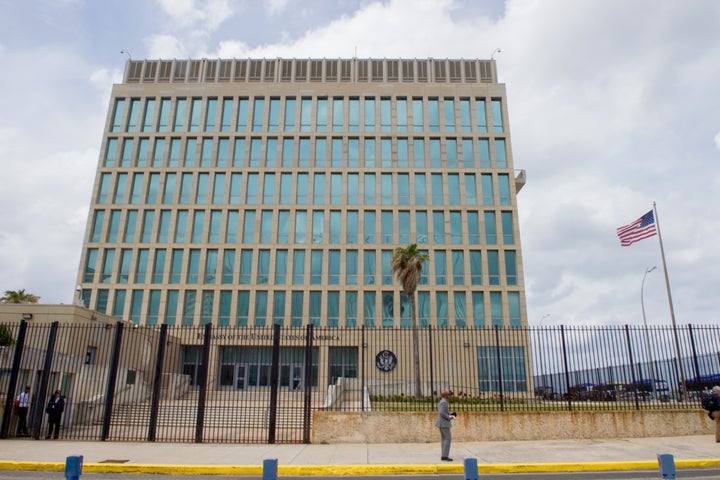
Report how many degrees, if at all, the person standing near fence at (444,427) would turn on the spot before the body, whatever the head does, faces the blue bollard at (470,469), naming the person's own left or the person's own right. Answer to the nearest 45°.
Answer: approximately 90° to the person's own right

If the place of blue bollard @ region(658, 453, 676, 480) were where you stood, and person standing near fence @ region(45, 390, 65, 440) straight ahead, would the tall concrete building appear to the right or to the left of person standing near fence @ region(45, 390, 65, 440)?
right

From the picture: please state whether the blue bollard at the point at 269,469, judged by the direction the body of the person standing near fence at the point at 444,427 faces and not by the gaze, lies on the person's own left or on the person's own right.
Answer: on the person's own right

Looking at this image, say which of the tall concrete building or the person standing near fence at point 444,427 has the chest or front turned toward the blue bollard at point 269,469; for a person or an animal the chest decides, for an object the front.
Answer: the tall concrete building

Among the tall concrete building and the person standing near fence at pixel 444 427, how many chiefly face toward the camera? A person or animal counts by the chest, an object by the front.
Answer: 1

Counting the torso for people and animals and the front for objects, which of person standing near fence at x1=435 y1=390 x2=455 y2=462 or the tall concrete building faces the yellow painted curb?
the tall concrete building

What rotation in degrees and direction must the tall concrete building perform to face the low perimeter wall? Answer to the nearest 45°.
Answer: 0° — it already faces it

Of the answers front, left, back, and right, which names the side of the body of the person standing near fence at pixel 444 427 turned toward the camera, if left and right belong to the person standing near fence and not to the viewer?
right

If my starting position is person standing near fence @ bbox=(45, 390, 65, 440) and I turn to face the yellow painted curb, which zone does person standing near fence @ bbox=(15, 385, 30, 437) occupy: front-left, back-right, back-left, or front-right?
back-right
